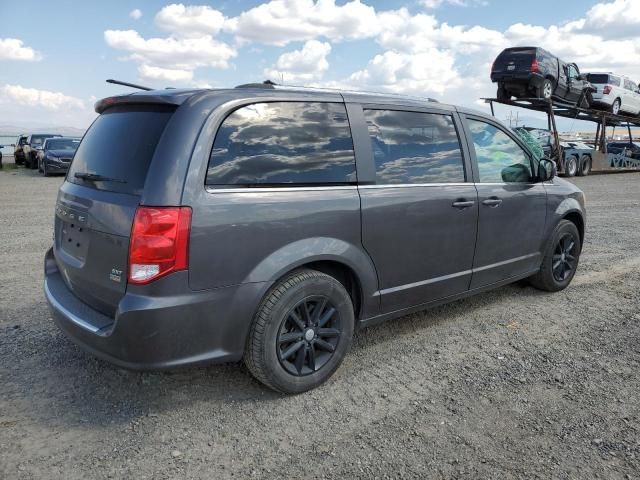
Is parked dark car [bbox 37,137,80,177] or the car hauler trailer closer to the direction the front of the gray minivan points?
the car hauler trailer

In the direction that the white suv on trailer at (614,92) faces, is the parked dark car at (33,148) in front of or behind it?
behind

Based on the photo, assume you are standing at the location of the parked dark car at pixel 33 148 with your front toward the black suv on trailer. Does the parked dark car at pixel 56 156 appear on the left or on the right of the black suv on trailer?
right

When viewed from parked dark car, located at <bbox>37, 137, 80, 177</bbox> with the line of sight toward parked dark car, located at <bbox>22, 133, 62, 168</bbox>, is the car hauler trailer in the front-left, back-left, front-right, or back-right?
back-right

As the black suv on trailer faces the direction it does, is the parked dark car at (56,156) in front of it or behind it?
behind

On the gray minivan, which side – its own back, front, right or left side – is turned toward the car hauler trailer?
front

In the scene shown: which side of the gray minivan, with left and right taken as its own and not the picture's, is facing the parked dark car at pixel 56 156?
left

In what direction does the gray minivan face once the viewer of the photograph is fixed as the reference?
facing away from the viewer and to the right of the viewer

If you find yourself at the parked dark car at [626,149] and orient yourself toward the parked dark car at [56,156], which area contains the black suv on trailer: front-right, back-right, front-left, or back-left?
front-left

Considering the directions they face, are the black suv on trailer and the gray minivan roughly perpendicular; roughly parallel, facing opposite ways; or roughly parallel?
roughly parallel

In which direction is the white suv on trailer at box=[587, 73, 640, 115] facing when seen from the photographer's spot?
facing away from the viewer and to the right of the viewer

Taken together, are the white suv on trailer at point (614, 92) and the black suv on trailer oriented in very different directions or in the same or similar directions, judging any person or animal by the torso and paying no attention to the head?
same or similar directions

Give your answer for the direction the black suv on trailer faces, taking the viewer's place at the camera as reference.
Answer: facing away from the viewer and to the right of the viewer
